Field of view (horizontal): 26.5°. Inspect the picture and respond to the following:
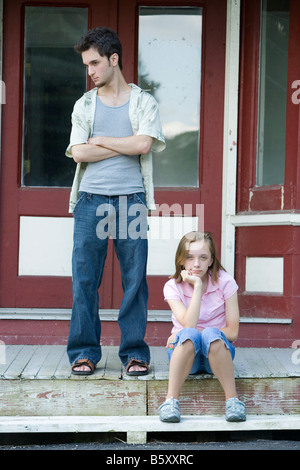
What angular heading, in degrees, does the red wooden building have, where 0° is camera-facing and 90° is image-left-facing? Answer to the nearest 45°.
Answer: approximately 0°
